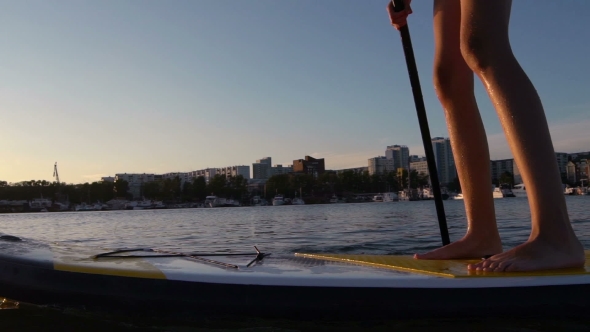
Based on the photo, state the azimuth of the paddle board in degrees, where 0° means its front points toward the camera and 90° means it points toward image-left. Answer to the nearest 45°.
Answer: approximately 90°
